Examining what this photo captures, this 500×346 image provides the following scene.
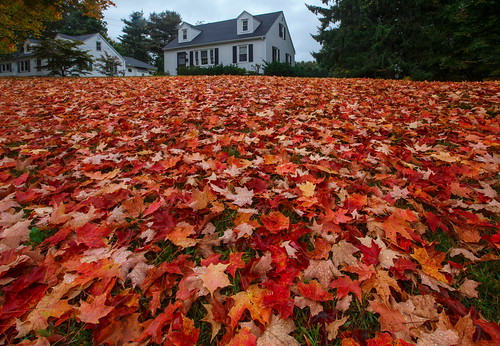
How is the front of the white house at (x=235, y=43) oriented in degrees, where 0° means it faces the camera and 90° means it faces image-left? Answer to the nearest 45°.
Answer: approximately 45°

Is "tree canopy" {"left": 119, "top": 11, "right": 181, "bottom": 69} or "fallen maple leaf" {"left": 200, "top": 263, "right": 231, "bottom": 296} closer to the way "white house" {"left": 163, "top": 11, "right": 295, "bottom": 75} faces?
the fallen maple leaf

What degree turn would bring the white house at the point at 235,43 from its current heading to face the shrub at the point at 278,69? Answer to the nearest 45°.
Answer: approximately 45° to its left

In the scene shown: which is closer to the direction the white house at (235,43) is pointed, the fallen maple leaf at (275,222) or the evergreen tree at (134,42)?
the fallen maple leaf

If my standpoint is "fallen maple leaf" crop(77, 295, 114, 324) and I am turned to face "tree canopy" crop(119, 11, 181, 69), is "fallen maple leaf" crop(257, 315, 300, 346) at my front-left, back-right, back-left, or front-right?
back-right

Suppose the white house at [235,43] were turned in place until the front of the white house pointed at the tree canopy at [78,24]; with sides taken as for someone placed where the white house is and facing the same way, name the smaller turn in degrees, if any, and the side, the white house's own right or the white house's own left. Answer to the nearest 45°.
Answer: approximately 90° to the white house's own right

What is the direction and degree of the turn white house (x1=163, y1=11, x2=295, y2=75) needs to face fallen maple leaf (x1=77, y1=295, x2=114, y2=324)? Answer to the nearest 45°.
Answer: approximately 45° to its left

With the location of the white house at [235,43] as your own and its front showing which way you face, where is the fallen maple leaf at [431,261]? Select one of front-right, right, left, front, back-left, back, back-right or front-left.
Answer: front-left

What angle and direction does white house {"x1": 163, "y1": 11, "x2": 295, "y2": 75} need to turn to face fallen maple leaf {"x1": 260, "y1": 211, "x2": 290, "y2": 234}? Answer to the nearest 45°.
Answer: approximately 45° to its left

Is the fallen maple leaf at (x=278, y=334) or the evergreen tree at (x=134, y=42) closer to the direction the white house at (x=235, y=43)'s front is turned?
the fallen maple leaf

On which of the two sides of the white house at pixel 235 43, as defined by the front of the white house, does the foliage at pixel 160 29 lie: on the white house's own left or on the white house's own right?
on the white house's own right

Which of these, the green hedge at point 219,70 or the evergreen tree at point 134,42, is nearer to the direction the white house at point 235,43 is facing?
the green hedge

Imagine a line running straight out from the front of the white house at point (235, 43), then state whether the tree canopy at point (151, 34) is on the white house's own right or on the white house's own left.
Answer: on the white house's own right
